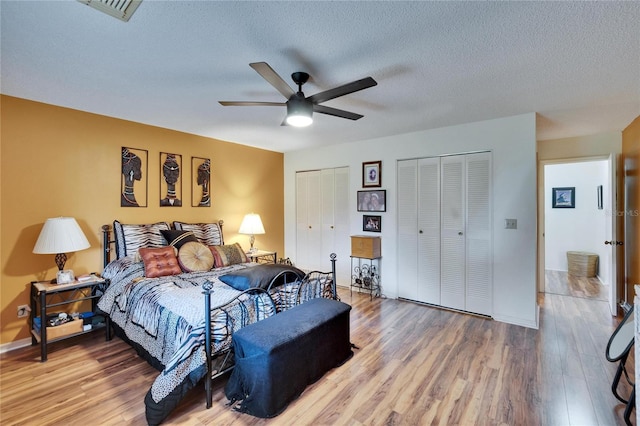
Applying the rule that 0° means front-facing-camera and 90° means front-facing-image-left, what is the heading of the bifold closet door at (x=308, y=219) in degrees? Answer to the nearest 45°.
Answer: approximately 45°

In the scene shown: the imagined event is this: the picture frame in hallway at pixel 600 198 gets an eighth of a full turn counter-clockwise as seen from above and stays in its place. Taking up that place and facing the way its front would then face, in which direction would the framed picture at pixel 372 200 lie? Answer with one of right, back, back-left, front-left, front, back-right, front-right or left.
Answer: front

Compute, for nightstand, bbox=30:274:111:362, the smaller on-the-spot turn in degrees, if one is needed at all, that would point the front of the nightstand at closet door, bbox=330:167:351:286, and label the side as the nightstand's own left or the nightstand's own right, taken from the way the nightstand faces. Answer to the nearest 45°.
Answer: approximately 45° to the nightstand's own left

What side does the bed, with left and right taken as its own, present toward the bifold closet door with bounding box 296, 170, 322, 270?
left

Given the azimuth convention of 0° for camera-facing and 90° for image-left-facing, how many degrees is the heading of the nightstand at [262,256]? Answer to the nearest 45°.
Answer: approximately 315°

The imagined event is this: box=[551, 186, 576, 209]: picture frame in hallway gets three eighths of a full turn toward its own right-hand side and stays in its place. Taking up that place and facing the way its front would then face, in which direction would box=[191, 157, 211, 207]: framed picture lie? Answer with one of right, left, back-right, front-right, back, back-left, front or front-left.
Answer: left

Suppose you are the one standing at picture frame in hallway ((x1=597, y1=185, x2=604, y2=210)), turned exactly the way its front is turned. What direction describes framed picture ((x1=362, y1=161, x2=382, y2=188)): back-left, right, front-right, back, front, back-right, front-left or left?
front-left

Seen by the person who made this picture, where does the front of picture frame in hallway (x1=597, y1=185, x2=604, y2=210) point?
facing to the left of the viewer

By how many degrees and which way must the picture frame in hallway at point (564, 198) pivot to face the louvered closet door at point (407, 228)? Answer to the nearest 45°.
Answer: approximately 45° to its right

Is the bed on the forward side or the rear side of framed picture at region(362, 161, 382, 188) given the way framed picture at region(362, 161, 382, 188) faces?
on the forward side

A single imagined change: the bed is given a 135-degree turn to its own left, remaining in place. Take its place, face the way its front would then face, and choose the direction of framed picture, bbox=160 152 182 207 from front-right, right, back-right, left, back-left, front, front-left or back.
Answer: front

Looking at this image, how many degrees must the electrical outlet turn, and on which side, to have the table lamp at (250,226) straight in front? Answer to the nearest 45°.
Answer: approximately 90° to its left
